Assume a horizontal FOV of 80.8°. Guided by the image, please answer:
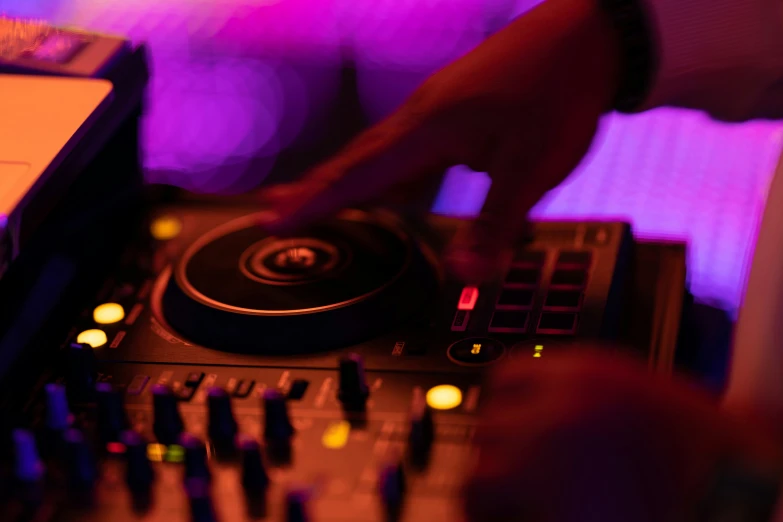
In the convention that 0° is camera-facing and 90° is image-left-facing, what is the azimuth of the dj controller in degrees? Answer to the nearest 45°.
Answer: approximately 270°
